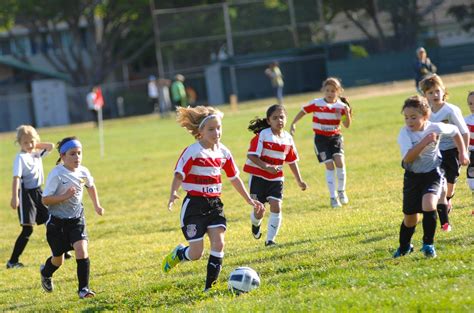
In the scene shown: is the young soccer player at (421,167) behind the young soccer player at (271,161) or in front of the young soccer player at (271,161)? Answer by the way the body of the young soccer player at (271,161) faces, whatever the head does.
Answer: in front

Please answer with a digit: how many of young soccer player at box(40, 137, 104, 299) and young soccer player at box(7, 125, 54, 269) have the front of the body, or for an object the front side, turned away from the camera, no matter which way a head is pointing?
0

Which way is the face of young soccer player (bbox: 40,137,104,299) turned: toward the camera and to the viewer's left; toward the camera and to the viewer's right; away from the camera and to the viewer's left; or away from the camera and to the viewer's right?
toward the camera and to the viewer's right

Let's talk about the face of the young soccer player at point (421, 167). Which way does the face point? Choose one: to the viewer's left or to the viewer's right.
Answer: to the viewer's left

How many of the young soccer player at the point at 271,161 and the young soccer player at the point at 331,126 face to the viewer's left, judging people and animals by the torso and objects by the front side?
0

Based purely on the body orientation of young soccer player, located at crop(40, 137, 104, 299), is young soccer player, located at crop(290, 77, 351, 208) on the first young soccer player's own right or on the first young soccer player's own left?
on the first young soccer player's own left

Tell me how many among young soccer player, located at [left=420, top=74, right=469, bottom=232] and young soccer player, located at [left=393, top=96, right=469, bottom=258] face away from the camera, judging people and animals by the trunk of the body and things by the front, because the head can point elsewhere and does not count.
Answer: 0

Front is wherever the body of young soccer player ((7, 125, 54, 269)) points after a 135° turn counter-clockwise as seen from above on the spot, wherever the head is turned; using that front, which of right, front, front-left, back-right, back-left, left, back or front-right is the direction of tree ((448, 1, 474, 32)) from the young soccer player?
front-right

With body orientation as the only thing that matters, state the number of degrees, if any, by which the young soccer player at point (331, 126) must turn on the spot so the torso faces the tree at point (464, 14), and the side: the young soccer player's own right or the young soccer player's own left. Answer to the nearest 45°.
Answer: approximately 180°

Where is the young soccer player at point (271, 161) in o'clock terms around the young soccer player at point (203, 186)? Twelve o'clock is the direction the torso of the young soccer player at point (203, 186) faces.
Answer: the young soccer player at point (271, 161) is roughly at 8 o'clock from the young soccer player at point (203, 186).

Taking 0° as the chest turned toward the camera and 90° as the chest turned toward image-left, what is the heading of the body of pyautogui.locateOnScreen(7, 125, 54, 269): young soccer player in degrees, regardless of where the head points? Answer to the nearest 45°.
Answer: approximately 315°
